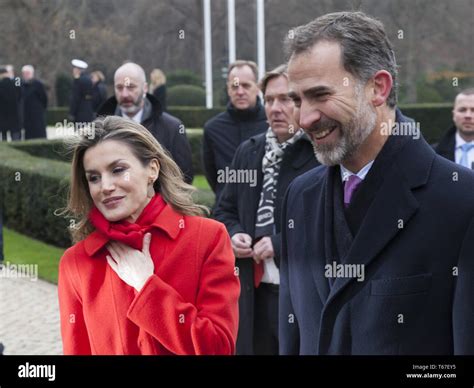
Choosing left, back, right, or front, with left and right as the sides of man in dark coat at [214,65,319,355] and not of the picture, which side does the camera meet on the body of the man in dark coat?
front

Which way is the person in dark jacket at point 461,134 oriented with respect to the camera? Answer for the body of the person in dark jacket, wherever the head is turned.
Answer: toward the camera

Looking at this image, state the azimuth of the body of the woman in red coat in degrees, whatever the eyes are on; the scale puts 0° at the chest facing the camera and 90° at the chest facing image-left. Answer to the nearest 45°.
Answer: approximately 45°

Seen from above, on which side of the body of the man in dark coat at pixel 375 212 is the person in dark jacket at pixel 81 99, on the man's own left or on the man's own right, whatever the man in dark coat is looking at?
on the man's own right

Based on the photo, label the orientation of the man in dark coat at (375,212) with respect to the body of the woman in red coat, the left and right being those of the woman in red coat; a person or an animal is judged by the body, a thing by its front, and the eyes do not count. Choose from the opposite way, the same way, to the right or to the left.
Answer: the same way

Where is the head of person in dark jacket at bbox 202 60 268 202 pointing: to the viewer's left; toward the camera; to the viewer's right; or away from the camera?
toward the camera

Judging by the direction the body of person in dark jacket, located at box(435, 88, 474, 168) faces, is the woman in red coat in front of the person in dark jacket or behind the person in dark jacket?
in front

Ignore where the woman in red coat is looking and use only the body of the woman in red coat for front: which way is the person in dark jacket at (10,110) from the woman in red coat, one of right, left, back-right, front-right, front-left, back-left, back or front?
back-right

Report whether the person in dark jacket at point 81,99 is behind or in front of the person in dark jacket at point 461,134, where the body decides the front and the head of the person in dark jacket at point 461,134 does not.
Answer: behind

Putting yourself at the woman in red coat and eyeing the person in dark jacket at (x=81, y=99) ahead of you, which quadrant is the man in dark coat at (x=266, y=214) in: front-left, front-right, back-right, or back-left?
front-right

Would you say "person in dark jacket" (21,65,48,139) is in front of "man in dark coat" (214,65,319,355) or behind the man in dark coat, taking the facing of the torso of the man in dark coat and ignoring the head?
behind

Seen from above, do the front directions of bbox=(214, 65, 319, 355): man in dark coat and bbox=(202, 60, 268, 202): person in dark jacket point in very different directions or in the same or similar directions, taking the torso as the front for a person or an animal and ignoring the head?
same or similar directions

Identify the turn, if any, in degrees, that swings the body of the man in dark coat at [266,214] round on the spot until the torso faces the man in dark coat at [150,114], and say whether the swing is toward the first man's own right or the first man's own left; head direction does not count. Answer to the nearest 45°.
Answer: approximately 135° to the first man's own right

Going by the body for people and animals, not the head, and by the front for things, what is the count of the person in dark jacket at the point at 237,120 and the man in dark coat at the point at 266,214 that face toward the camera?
2

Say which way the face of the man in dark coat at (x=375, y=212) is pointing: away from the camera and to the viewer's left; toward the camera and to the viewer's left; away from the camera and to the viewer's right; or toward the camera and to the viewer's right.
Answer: toward the camera and to the viewer's left

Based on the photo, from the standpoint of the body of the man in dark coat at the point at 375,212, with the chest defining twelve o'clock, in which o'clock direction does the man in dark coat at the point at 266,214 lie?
the man in dark coat at the point at 266,214 is roughly at 4 o'clock from the man in dark coat at the point at 375,212.

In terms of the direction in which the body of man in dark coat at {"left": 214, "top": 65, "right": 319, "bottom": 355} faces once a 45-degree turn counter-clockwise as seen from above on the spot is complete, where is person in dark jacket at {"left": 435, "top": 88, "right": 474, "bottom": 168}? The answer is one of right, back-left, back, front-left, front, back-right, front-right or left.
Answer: left
